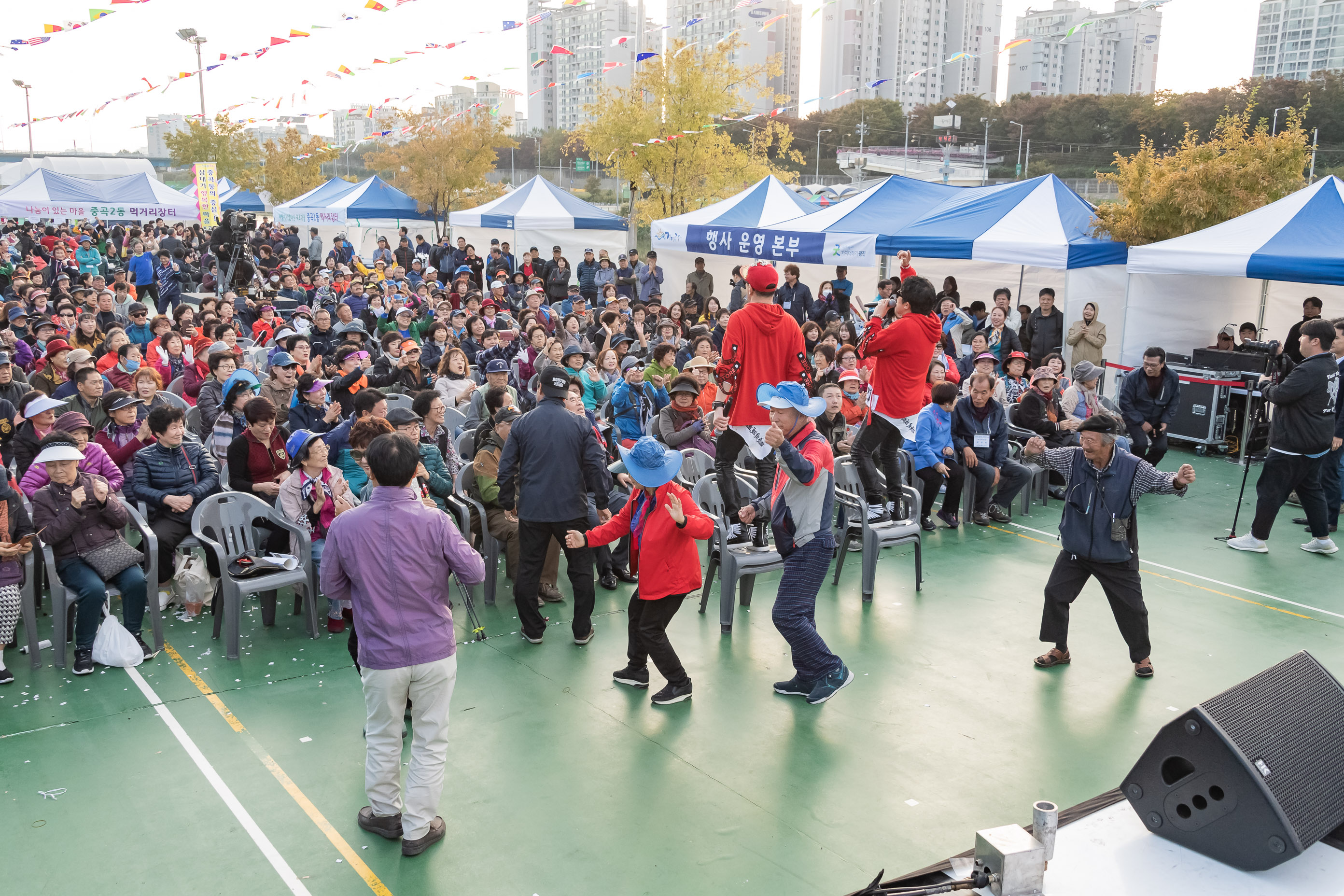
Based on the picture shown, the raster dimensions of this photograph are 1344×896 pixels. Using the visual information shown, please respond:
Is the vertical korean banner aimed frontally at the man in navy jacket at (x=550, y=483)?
yes

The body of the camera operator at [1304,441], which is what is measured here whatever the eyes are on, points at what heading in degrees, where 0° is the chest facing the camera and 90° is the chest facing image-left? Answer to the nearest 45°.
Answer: approximately 90°

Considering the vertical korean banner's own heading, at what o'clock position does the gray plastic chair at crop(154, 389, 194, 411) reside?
The gray plastic chair is roughly at 12 o'clock from the vertical korean banner.

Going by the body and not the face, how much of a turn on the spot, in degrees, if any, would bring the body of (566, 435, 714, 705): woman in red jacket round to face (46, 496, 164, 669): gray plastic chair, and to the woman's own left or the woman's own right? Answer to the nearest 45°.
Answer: approximately 45° to the woman's own right

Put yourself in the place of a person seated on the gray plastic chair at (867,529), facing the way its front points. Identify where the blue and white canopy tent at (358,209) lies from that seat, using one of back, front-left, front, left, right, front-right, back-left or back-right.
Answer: back

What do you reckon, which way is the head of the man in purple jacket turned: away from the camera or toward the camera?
away from the camera

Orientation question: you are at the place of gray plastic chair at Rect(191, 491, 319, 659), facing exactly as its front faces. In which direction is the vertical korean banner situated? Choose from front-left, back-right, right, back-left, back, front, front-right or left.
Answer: back-left

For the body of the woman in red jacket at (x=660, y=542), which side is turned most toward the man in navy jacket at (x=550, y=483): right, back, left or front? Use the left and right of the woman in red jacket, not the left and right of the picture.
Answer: right

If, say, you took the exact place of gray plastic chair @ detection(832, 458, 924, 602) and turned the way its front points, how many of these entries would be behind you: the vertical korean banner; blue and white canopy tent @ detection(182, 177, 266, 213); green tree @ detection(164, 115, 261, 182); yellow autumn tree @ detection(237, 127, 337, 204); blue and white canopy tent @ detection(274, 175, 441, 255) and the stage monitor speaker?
5

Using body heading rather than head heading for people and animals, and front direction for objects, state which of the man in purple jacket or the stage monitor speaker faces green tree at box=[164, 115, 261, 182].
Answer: the man in purple jacket
